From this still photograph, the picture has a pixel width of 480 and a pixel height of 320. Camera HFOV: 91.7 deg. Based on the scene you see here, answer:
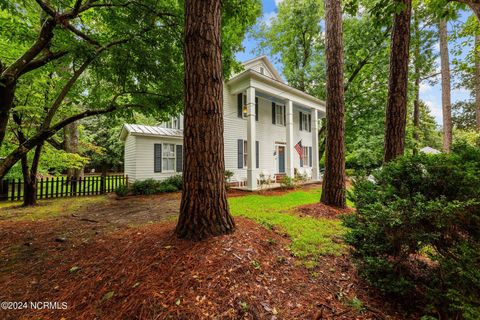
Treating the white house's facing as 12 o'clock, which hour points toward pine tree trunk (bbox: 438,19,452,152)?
The pine tree trunk is roughly at 11 o'clock from the white house.

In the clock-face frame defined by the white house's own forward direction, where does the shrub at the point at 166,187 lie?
The shrub is roughly at 4 o'clock from the white house.

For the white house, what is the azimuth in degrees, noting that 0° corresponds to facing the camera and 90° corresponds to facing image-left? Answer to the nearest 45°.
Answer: approximately 315°

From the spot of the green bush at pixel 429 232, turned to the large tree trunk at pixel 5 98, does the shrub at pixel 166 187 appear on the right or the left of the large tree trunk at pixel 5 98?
right

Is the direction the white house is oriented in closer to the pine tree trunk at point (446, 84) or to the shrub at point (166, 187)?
the pine tree trunk

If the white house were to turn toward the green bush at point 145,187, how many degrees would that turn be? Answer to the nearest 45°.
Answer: approximately 135° to its right

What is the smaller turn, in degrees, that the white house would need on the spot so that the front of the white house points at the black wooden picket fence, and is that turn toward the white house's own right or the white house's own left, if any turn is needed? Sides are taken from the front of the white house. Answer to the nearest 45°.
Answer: approximately 135° to the white house's own right
